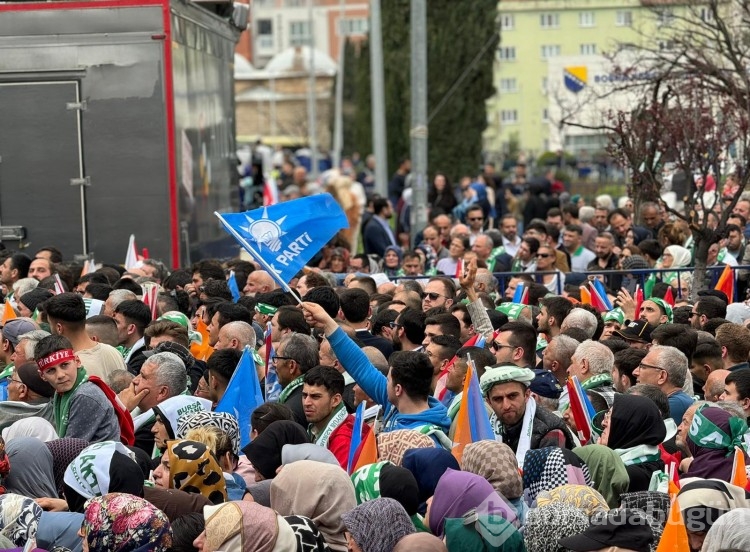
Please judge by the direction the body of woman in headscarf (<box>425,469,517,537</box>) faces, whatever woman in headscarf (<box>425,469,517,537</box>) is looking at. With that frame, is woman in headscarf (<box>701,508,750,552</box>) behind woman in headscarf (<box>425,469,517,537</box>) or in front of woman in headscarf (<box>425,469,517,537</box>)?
behind

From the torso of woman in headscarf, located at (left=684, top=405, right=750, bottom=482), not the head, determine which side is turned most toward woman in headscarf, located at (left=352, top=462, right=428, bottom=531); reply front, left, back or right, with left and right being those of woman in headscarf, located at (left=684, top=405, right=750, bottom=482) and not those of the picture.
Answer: left

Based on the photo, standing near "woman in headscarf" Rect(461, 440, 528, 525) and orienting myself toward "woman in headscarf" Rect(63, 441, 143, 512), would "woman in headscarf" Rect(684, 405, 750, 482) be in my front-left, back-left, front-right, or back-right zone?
back-right

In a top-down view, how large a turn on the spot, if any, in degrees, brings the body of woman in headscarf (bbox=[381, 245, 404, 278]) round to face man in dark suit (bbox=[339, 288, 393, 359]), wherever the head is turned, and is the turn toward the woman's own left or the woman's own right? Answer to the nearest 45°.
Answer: approximately 45° to the woman's own left

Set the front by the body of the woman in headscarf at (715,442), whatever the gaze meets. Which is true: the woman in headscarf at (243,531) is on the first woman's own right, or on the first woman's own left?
on the first woman's own left

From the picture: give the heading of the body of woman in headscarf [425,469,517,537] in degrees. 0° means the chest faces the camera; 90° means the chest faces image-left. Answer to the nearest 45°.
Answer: approximately 135°

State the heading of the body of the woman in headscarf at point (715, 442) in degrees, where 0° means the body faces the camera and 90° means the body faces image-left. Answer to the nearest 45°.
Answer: approximately 135°
